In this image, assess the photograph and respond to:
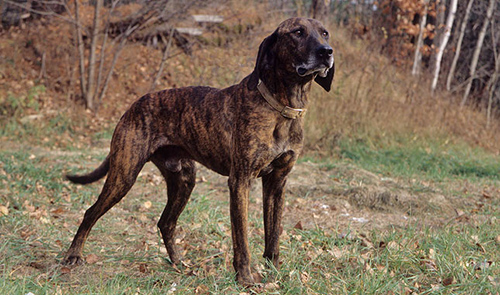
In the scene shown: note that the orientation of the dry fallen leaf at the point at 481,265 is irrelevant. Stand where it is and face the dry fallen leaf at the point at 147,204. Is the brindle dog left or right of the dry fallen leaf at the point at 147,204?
left

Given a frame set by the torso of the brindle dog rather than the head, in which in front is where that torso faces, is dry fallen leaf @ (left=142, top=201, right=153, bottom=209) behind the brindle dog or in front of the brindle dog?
behind

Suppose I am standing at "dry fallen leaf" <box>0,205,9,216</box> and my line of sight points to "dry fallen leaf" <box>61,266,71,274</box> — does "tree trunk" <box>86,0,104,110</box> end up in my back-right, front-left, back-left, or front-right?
back-left

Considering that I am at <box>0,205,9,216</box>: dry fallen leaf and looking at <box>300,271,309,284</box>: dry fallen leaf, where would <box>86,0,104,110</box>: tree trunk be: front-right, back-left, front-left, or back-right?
back-left

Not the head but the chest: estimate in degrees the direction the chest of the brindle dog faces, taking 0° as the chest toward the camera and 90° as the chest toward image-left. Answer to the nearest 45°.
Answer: approximately 315°

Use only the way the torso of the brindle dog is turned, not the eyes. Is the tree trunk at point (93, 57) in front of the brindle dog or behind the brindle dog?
behind

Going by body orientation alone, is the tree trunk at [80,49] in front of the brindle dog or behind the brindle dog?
behind

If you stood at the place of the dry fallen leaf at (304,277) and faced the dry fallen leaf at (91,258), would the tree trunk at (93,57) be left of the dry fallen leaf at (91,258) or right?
right

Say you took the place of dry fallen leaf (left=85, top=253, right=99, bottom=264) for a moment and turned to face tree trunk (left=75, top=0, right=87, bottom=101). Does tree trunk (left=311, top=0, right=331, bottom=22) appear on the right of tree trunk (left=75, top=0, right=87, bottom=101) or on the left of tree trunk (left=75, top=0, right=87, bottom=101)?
right

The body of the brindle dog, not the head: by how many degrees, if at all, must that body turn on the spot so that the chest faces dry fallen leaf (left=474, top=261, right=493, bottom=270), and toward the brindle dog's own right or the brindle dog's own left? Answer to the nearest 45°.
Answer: approximately 45° to the brindle dog's own left

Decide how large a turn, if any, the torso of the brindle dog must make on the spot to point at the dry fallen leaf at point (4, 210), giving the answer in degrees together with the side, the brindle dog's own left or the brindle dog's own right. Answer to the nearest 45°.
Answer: approximately 180°
